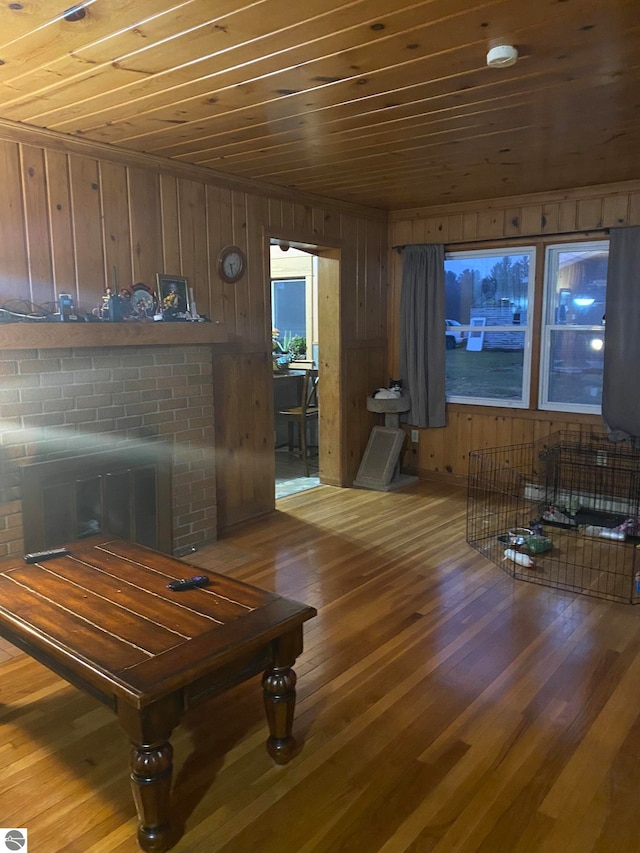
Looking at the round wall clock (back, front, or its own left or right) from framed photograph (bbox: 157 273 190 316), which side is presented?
right

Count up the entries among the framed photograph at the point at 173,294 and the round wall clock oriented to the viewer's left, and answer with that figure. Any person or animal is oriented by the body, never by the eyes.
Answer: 0

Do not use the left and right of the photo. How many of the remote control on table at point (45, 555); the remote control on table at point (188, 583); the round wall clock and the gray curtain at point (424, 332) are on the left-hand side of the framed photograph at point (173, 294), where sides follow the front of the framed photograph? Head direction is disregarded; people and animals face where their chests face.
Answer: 2

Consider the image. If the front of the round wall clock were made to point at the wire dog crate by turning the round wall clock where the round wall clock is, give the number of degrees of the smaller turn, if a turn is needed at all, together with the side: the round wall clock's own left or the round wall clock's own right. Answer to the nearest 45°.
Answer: approximately 45° to the round wall clock's own left

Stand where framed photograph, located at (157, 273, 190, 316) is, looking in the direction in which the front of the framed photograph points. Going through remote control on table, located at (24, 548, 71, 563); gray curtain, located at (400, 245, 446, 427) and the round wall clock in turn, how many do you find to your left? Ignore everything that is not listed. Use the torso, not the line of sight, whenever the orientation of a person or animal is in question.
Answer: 2

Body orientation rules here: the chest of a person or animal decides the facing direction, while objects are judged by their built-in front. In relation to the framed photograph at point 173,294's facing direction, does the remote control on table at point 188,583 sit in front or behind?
in front

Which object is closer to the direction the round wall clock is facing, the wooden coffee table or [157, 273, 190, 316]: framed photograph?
the wooden coffee table

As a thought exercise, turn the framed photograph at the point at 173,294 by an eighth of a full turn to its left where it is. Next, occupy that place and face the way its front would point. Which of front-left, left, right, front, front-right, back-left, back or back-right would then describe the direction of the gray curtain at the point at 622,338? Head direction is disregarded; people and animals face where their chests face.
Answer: front

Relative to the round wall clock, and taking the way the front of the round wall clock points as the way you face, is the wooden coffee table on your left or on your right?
on your right

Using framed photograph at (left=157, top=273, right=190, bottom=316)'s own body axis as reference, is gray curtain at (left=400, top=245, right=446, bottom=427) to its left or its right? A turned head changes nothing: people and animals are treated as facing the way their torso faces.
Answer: on its left

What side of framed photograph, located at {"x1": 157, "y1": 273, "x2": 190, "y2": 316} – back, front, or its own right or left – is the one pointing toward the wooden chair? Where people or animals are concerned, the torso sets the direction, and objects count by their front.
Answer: left

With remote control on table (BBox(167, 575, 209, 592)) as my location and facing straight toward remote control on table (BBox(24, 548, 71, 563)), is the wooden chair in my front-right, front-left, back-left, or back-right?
front-right

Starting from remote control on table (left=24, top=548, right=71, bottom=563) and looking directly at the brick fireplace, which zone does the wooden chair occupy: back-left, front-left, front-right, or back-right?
front-right

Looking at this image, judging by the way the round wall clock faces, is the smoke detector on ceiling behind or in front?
in front

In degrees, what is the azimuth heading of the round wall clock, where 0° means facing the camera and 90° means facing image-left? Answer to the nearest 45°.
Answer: approximately 315°

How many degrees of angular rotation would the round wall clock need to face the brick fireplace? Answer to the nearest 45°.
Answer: approximately 90° to its right

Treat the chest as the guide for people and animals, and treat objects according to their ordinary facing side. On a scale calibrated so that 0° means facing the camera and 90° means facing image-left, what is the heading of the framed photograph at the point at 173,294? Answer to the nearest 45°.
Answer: approximately 315°

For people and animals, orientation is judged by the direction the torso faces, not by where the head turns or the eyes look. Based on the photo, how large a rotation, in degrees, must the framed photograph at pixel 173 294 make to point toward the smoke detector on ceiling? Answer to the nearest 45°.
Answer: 0° — it already faces it

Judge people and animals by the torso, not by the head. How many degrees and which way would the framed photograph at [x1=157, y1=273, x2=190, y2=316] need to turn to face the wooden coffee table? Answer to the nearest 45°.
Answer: approximately 45° to its right

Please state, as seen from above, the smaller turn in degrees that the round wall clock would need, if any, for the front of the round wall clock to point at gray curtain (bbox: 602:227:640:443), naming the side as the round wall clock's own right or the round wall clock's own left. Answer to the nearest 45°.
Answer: approximately 45° to the round wall clock's own left
